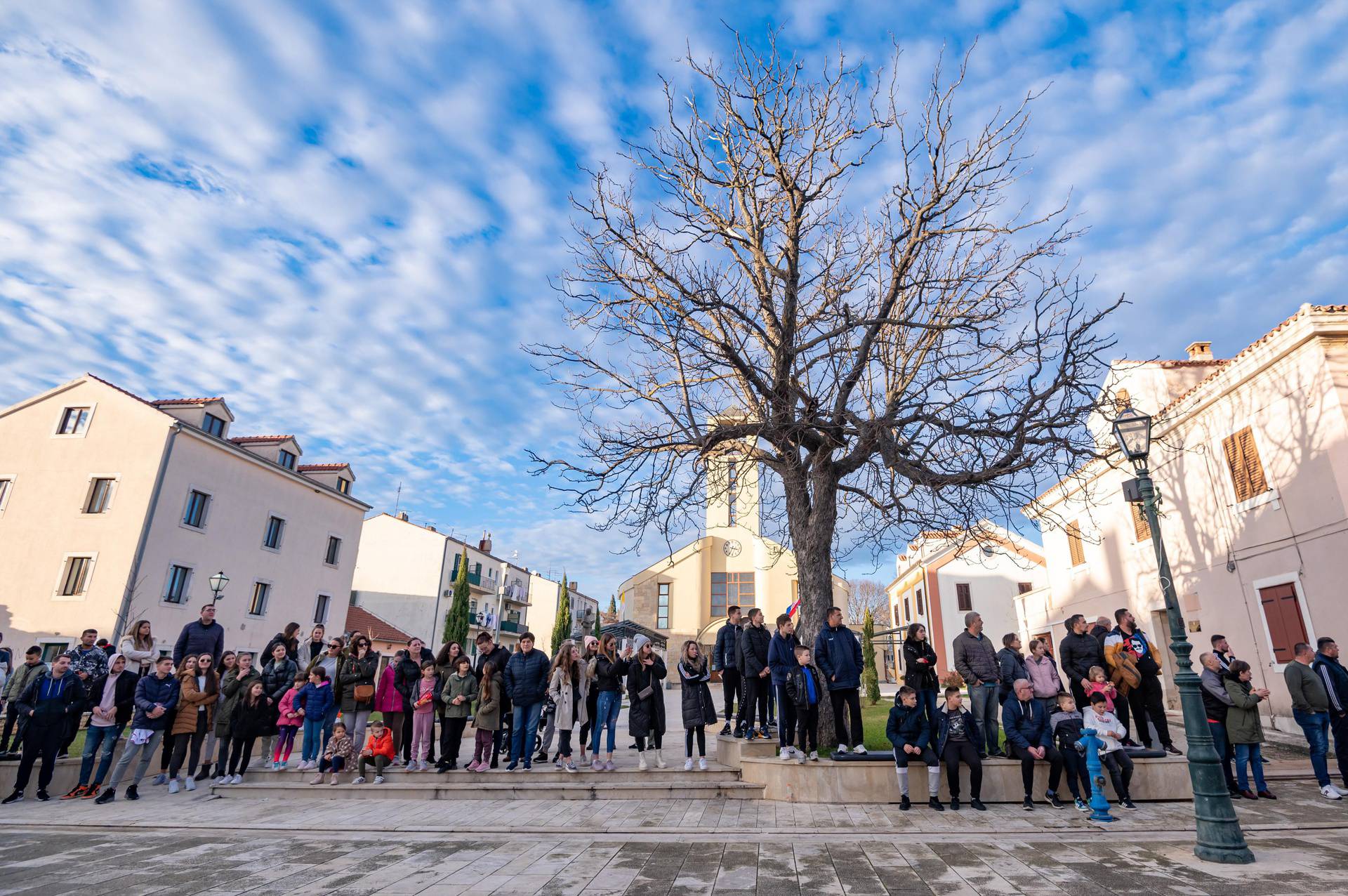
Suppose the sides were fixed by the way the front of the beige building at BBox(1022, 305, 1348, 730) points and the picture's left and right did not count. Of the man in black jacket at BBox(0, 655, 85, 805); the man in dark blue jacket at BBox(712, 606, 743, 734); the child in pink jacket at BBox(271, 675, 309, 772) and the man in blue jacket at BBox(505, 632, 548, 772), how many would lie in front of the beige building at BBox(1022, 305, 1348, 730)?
4

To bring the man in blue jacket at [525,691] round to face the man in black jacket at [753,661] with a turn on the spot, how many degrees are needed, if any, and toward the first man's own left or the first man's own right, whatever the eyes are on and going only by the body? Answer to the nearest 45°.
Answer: approximately 90° to the first man's own left

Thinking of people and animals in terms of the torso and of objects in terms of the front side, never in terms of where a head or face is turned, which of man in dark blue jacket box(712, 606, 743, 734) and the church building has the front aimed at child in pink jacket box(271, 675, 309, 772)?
the church building

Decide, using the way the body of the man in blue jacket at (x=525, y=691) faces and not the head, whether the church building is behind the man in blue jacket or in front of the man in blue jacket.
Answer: behind

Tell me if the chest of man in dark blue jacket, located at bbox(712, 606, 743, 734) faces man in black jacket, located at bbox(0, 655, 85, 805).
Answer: no

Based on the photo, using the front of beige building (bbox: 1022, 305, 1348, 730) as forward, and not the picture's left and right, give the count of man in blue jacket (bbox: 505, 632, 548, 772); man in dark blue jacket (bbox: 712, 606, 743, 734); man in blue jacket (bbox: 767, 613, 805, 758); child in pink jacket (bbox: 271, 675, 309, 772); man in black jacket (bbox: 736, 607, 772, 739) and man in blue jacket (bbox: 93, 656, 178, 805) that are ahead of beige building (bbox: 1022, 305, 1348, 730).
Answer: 6

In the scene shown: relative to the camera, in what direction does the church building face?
facing the viewer

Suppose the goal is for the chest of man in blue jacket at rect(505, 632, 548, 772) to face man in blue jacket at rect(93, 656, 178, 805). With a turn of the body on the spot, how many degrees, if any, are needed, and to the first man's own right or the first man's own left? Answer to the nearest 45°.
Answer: approximately 90° to the first man's own right

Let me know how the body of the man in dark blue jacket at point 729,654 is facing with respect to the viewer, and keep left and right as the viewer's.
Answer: facing the viewer and to the right of the viewer

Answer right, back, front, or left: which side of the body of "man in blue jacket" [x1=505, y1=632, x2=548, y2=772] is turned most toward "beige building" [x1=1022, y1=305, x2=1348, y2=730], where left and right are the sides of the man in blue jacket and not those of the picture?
left

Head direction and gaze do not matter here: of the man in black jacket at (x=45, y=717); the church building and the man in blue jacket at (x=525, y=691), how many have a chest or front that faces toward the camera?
3

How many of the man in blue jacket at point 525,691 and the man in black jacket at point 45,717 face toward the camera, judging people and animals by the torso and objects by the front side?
2

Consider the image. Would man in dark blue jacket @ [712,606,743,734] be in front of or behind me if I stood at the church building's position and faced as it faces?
in front

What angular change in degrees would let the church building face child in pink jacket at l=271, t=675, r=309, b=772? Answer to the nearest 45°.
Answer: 0° — it already faces them

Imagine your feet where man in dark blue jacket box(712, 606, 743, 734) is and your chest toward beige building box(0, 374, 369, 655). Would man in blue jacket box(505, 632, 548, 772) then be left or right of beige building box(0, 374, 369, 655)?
left

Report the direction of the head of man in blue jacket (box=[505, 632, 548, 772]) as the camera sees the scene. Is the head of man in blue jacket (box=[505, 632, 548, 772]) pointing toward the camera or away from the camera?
toward the camera

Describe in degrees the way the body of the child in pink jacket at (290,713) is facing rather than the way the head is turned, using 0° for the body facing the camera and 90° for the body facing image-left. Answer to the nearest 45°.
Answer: approximately 315°

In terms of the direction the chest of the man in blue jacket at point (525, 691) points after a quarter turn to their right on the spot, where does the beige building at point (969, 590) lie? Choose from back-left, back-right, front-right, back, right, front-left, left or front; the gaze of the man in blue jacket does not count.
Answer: back-right

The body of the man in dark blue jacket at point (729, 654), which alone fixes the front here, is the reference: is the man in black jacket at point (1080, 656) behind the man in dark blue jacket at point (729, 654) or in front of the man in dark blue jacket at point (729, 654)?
in front

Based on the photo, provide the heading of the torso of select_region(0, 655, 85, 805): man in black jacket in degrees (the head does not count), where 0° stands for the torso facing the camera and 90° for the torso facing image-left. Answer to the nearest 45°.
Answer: approximately 0°
